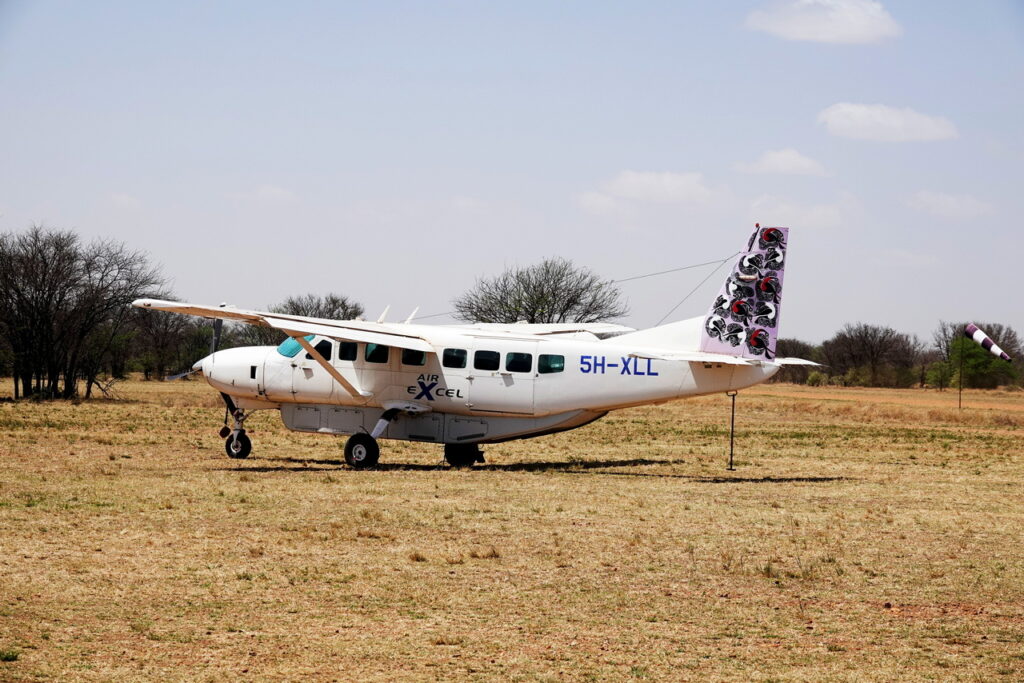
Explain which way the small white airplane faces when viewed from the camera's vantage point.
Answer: facing away from the viewer and to the left of the viewer
